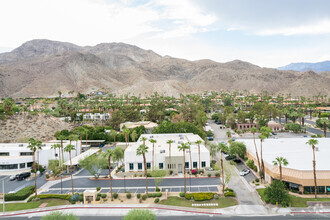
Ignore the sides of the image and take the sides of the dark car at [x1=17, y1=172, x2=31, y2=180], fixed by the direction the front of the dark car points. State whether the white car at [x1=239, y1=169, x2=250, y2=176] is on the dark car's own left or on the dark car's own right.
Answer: on the dark car's own right

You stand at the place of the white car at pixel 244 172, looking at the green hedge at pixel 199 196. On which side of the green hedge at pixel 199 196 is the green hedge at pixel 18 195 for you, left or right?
right

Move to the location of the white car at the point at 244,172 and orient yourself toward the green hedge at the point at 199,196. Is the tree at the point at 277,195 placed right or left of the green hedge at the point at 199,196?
left

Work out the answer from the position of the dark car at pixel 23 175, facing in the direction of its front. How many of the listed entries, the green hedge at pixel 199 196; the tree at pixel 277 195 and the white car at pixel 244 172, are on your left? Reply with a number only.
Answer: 0
